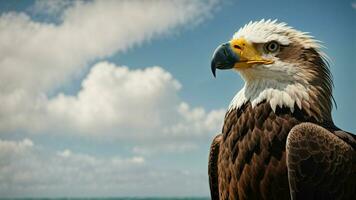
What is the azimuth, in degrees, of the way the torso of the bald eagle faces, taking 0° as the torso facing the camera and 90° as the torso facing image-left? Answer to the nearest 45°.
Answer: approximately 45°
